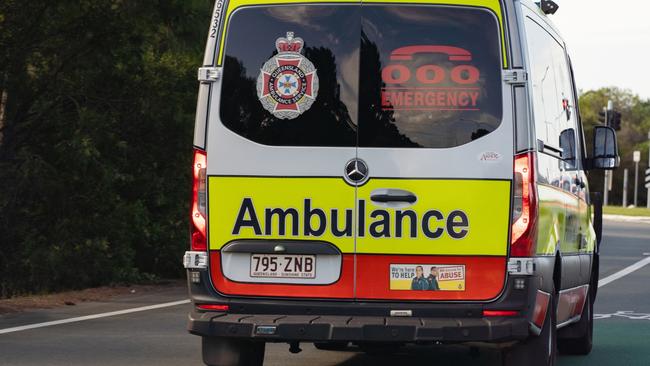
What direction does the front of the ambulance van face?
away from the camera
